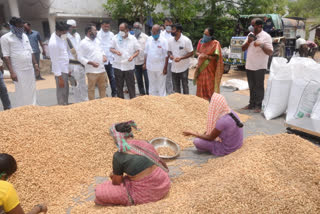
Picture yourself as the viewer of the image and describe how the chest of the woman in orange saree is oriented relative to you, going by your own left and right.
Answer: facing the viewer and to the left of the viewer

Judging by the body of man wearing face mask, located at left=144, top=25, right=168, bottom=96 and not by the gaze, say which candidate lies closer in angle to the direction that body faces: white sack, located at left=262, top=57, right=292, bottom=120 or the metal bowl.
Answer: the metal bowl

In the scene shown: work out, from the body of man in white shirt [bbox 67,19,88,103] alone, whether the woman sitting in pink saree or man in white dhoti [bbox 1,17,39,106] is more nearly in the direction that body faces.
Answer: the woman sitting in pink saree

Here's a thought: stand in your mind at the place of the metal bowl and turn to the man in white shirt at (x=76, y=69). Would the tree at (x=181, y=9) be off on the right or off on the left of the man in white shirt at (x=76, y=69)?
right

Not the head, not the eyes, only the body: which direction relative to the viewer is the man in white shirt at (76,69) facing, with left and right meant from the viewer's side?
facing the viewer and to the right of the viewer

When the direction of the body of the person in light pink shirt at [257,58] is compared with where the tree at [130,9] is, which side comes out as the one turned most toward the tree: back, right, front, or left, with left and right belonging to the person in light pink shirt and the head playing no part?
right

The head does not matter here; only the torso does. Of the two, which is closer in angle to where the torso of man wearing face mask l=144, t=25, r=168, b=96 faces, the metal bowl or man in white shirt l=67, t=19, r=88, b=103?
the metal bowl

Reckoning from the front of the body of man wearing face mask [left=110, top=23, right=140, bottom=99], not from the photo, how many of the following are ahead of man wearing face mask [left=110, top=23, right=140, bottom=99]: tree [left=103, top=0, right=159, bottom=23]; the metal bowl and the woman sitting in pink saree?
2

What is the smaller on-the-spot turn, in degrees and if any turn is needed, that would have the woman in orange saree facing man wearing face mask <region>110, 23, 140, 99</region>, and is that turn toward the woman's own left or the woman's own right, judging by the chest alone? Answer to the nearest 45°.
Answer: approximately 45° to the woman's own right

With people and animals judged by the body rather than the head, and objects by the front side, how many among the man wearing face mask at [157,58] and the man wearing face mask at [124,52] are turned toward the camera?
2

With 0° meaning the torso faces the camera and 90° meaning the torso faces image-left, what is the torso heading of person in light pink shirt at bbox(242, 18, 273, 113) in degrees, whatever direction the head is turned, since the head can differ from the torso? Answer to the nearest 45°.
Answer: approximately 45°

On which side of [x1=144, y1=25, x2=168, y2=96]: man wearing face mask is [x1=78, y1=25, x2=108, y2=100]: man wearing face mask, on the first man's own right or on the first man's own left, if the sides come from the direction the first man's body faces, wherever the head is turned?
on the first man's own right

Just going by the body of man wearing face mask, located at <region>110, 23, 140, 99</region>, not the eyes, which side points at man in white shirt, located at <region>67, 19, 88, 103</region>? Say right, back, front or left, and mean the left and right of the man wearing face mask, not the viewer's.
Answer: right

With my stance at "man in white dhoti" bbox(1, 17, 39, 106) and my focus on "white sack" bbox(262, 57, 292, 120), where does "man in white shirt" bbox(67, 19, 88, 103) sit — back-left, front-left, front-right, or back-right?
front-left

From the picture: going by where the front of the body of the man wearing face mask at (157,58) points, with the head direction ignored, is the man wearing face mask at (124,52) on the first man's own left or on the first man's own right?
on the first man's own right

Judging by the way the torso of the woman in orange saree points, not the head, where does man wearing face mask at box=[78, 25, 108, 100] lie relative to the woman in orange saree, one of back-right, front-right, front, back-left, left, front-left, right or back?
front-right

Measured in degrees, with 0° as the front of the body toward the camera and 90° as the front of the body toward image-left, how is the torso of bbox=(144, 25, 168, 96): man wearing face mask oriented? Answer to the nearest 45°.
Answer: approximately 0°

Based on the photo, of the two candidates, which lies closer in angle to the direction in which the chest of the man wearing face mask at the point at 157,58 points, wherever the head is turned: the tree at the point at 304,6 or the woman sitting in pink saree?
the woman sitting in pink saree
